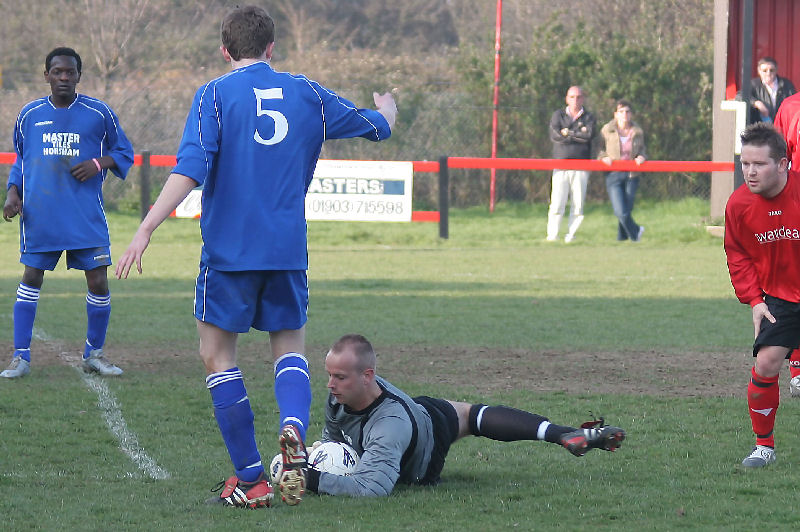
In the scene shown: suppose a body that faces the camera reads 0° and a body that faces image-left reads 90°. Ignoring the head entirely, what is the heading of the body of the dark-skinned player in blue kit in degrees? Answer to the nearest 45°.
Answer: approximately 0°

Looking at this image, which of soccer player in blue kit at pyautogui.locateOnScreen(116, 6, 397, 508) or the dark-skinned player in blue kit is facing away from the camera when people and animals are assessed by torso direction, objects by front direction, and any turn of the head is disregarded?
the soccer player in blue kit

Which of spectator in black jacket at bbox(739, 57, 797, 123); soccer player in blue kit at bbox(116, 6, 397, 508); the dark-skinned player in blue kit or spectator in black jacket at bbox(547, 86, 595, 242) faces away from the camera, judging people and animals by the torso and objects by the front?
the soccer player in blue kit

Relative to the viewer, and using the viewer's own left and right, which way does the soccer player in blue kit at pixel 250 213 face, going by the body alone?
facing away from the viewer

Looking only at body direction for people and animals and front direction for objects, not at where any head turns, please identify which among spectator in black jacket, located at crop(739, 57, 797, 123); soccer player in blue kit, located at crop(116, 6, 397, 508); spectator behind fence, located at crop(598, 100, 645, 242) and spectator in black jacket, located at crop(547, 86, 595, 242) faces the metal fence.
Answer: the soccer player in blue kit

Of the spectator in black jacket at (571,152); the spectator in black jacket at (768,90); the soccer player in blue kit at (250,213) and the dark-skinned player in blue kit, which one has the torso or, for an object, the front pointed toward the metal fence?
the soccer player in blue kit

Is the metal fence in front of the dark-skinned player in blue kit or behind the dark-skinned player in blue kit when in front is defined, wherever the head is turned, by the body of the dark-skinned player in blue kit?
behind
